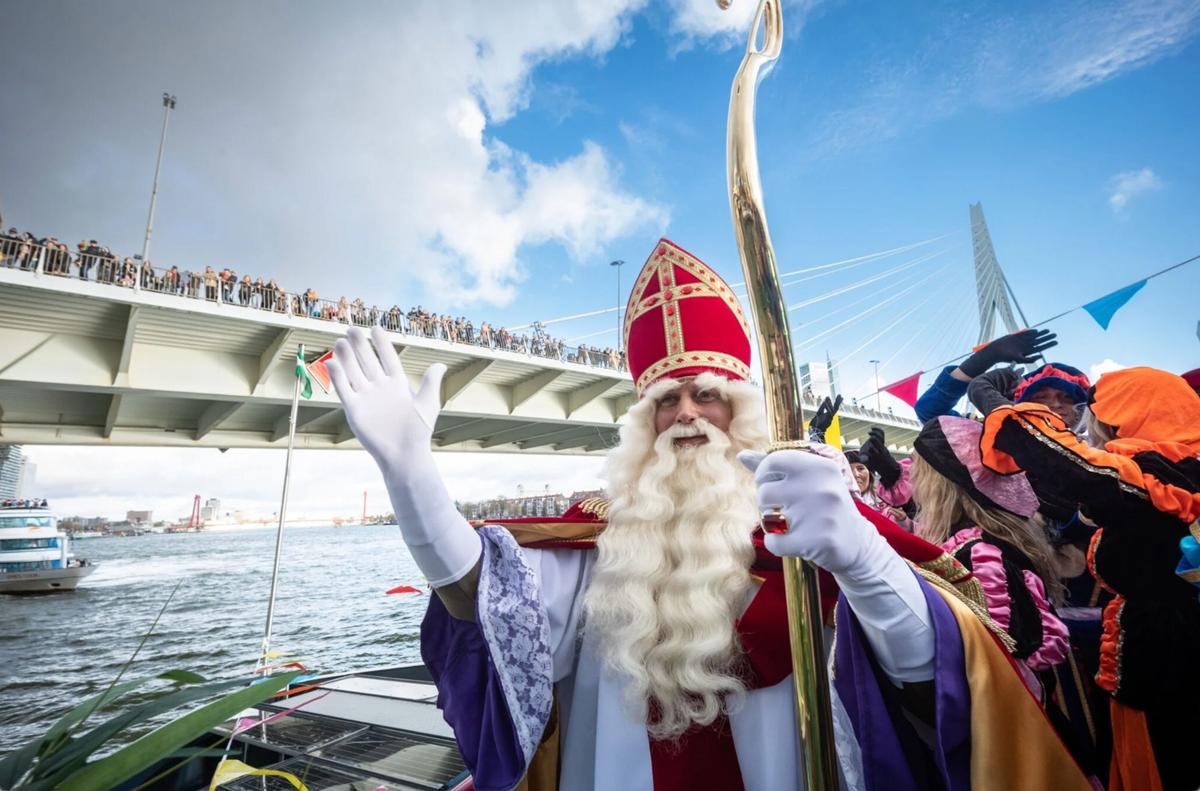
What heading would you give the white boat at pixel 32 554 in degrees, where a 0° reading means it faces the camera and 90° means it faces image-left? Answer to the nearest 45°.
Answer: approximately 270°

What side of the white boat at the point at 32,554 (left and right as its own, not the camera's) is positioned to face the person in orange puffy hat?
right

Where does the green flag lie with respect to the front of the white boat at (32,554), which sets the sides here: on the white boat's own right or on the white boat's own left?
on the white boat's own right
